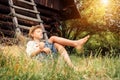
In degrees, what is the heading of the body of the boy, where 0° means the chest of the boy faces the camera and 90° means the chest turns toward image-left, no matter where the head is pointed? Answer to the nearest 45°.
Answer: approximately 270°
